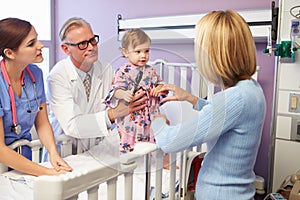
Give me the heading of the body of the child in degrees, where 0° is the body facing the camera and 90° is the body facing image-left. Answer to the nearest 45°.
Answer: approximately 315°

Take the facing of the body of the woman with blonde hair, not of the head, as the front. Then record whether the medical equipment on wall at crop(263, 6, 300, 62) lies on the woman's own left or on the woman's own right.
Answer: on the woman's own right

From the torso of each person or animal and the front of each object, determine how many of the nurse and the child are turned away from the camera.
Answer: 0

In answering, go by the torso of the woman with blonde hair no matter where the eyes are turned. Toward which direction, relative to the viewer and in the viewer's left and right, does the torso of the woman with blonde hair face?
facing away from the viewer and to the left of the viewer

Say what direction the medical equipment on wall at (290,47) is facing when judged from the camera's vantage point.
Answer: facing the viewer and to the left of the viewer

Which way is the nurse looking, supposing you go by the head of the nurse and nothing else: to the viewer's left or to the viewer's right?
to the viewer's right

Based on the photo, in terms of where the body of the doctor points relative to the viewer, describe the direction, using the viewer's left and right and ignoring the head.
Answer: facing the viewer and to the right of the viewer

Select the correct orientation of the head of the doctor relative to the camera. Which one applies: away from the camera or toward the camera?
toward the camera
